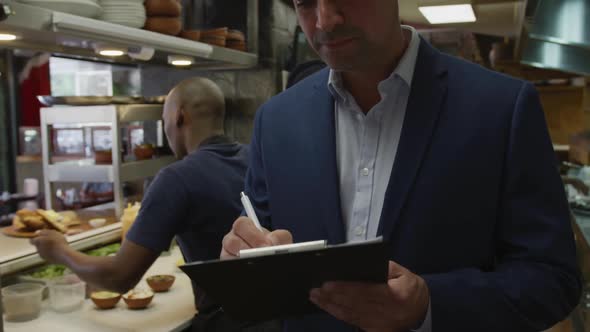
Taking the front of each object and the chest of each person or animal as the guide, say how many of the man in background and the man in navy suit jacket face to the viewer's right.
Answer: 0

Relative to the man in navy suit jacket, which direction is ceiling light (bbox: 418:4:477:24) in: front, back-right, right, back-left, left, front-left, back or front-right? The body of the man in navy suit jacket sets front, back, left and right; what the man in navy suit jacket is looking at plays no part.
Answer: back-right

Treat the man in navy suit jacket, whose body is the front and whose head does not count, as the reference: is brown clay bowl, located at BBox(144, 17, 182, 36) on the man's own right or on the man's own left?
on the man's own right

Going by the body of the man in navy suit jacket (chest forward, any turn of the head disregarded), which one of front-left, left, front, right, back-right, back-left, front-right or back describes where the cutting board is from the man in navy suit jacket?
right

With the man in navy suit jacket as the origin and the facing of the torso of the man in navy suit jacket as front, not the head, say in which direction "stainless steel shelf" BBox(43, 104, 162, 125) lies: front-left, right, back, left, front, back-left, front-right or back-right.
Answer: right

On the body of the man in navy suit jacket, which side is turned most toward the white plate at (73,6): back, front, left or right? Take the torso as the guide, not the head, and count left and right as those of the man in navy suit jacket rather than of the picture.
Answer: right

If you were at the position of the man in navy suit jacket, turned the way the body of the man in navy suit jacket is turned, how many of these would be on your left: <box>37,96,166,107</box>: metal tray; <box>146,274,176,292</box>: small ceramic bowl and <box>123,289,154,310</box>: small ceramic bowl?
0

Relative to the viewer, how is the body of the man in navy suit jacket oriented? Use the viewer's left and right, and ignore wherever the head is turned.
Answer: facing the viewer and to the left of the viewer

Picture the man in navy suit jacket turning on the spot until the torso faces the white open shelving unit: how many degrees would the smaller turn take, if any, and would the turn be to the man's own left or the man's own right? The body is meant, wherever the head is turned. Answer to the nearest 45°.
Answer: approximately 90° to the man's own right

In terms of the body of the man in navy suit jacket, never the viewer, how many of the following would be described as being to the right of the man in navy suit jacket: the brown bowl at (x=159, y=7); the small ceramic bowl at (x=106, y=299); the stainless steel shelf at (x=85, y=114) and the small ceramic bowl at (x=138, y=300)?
4

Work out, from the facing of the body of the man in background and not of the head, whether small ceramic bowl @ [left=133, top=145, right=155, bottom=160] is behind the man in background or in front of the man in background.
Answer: in front

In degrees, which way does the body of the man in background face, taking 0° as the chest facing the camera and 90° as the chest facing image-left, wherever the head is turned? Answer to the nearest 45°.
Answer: approximately 135°

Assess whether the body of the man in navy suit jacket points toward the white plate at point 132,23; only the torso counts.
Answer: no

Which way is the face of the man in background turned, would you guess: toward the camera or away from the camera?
away from the camera

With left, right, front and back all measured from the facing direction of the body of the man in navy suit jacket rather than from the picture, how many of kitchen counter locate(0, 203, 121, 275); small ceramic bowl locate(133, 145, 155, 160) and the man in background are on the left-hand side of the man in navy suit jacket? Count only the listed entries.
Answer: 0
